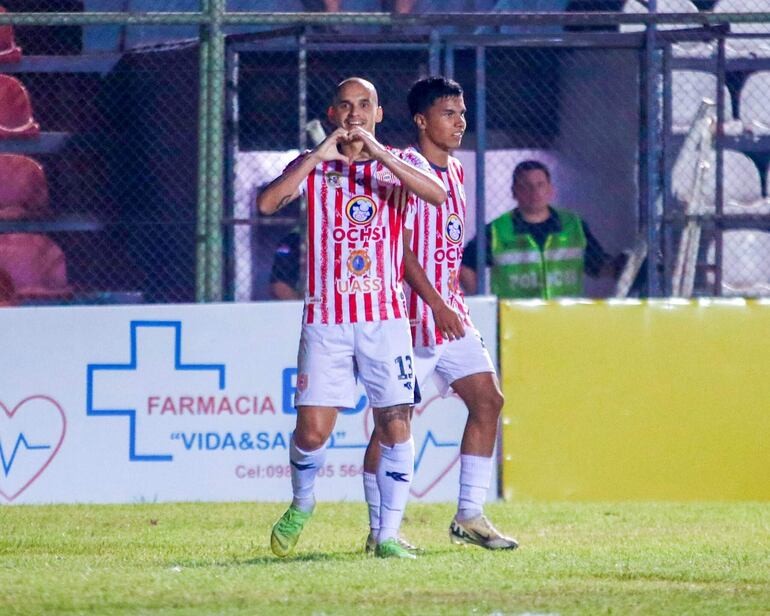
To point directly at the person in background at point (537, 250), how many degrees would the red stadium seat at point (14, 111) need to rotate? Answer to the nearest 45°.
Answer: approximately 90° to its left

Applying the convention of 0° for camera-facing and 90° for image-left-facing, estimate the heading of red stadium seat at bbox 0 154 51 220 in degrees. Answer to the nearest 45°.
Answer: approximately 0°

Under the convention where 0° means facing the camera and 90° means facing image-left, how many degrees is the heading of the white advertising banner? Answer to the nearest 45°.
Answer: approximately 0°

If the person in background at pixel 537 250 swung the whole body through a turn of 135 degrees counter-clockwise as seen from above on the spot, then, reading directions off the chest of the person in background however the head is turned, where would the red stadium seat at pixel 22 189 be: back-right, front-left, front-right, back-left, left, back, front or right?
back-left

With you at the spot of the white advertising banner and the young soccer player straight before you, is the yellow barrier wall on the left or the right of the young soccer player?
left

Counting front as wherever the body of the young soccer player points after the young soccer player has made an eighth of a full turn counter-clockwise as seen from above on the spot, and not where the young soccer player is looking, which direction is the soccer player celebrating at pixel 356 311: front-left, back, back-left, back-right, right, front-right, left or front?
back-right
